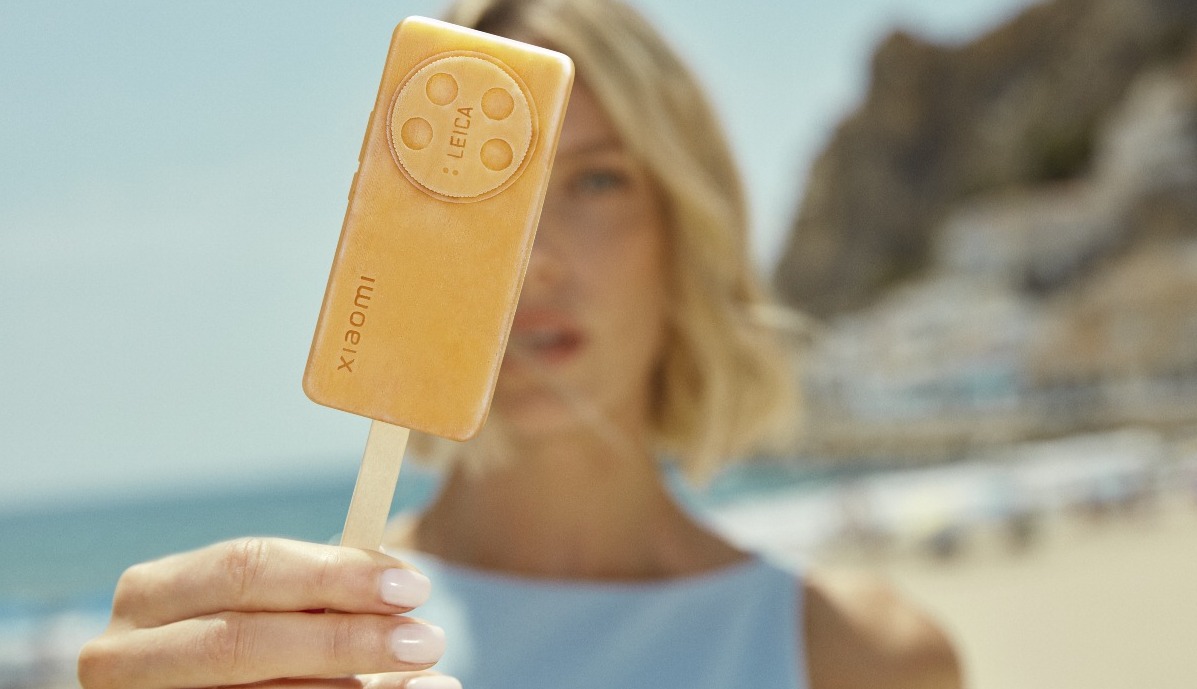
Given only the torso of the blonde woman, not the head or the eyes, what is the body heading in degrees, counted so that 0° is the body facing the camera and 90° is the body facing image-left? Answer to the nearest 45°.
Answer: approximately 0°
